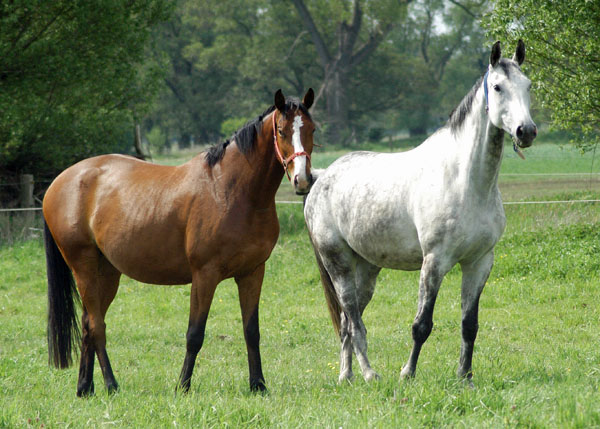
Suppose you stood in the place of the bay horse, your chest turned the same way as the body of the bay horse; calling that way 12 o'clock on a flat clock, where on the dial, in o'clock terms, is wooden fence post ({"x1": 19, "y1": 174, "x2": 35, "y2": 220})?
The wooden fence post is roughly at 7 o'clock from the bay horse.

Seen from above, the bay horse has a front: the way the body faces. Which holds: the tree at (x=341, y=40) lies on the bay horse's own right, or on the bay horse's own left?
on the bay horse's own left

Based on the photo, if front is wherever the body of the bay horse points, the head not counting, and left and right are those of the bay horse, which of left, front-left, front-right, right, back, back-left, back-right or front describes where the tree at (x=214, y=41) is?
back-left

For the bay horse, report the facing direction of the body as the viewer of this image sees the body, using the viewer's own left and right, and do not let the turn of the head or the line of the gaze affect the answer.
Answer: facing the viewer and to the right of the viewer

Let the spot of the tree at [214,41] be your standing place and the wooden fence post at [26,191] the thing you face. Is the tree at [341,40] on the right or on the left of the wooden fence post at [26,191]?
left

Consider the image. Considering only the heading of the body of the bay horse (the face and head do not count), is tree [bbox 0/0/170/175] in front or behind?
behind
